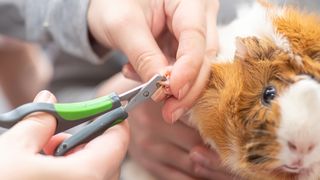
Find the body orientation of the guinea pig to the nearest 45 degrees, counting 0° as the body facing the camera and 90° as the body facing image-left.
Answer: approximately 0°
